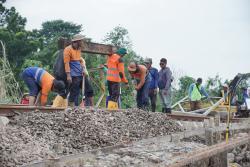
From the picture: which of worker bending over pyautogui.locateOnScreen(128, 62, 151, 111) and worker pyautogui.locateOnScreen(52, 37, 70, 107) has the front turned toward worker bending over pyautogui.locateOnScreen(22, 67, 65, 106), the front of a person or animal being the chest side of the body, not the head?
worker bending over pyautogui.locateOnScreen(128, 62, 151, 111)

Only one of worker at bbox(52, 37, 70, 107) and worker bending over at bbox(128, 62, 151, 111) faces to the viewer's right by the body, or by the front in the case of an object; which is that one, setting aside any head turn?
the worker

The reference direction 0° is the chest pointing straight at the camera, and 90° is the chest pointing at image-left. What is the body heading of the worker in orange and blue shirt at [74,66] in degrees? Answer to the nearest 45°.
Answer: approximately 315°

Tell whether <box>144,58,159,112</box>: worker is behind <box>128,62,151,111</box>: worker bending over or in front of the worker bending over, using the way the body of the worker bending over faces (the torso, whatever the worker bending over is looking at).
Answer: behind

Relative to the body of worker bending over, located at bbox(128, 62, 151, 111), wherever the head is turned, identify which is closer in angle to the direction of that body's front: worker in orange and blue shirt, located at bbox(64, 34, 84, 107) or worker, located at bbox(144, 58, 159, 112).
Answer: the worker in orange and blue shirt

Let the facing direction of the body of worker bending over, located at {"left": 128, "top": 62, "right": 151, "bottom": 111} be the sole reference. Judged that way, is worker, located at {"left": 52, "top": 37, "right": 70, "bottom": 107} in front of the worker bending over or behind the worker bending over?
in front
